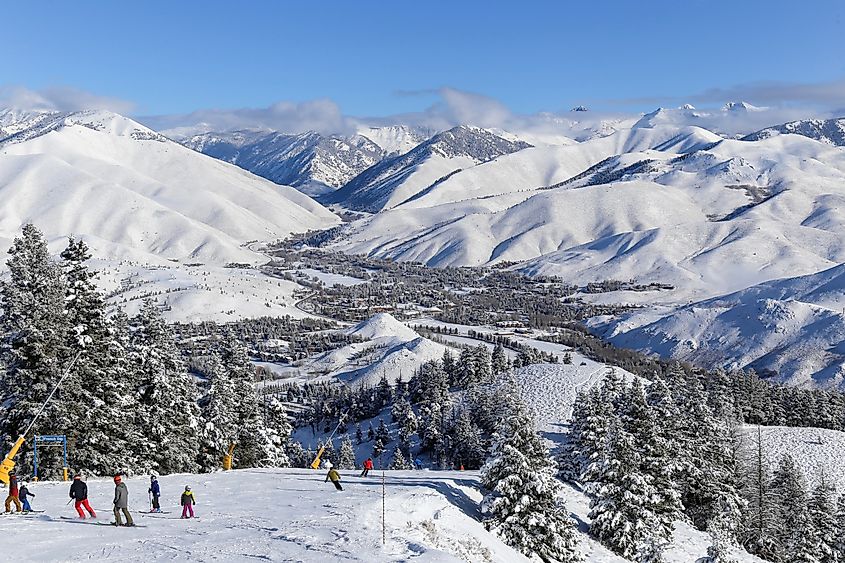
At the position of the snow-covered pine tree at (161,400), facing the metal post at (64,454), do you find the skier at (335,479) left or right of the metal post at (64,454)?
left

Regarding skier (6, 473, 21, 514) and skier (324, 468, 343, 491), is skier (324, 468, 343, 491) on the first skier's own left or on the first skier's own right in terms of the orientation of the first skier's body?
on the first skier's own right

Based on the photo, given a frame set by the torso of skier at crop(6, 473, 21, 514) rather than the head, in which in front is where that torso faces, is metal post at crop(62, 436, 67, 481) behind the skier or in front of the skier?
in front

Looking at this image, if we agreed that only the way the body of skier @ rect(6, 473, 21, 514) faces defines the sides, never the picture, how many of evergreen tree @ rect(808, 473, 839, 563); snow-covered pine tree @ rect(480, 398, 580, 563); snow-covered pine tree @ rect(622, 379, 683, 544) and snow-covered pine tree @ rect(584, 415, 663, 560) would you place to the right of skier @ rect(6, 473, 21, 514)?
4

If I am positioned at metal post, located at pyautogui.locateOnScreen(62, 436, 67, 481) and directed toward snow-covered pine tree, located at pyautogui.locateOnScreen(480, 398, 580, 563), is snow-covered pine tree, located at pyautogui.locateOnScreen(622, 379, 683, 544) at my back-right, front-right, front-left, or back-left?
front-left

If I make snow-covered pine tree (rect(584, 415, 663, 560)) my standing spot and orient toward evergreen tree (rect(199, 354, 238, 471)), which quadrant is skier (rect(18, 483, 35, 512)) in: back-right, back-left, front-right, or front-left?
front-left

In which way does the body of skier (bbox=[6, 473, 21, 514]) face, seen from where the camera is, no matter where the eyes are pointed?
away from the camera

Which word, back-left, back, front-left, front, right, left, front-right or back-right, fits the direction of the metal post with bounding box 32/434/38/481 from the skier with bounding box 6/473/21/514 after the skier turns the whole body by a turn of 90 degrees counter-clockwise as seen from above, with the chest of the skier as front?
right

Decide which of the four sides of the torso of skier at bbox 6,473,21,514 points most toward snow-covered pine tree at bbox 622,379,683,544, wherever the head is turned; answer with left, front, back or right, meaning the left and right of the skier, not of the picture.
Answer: right

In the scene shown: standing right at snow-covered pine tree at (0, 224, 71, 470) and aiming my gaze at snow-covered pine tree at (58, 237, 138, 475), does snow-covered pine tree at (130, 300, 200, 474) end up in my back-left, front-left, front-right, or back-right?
front-left

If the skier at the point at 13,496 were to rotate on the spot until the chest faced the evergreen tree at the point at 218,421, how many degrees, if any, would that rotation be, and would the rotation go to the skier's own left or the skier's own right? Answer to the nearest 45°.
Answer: approximately 45° to the skier's own right
